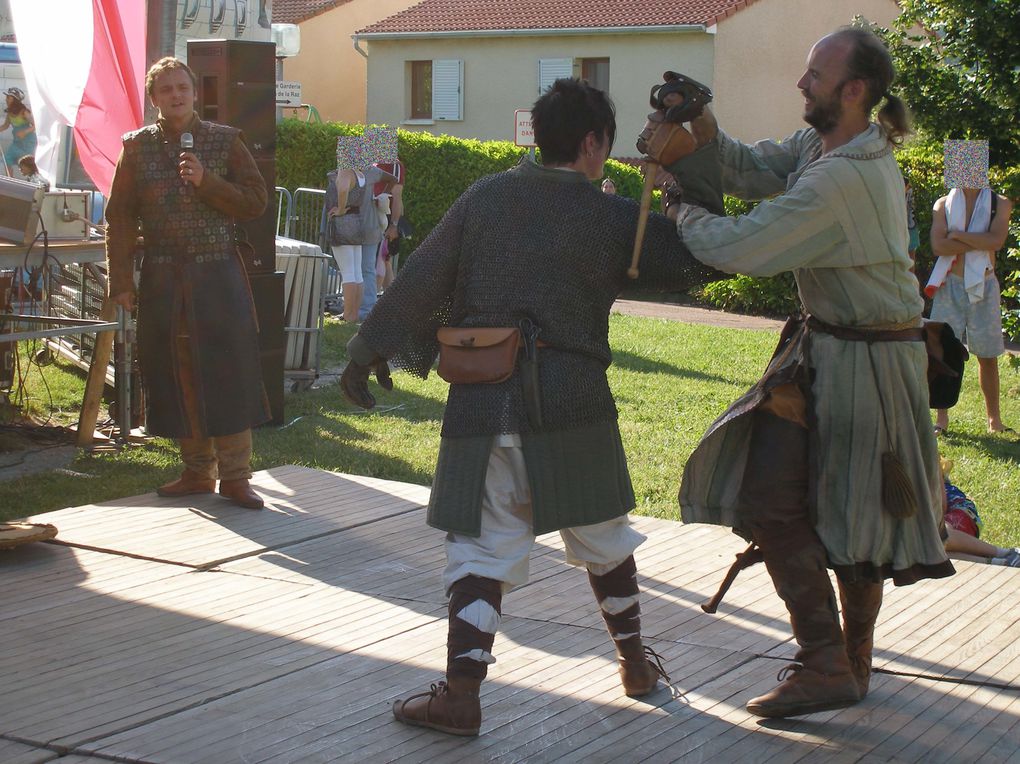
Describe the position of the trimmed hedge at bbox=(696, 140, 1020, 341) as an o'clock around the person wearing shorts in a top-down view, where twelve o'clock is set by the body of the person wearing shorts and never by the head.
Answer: The trimmed hedge is roughly at 6 o'clock from the person wearing shorts.

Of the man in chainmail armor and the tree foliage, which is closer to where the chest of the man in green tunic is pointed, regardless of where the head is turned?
the man in chainmail armor

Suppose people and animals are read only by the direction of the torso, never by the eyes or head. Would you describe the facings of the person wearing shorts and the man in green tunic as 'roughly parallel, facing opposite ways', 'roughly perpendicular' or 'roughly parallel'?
roughly perpendicular

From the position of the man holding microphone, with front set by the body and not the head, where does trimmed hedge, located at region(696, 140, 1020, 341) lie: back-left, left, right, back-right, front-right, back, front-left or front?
back-left

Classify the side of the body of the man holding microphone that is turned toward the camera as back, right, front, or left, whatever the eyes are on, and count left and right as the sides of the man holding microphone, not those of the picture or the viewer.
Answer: front

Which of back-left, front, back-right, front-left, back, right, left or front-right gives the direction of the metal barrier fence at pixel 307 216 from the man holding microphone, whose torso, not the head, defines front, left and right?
back

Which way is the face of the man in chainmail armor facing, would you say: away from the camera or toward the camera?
away from the camera

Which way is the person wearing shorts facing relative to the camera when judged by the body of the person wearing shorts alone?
toward the camera

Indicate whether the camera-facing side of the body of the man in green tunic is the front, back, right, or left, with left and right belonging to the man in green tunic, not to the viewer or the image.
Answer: left

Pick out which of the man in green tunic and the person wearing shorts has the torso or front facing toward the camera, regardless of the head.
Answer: the person wearing shorts

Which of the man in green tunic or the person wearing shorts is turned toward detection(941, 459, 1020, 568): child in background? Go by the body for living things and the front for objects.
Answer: the person wearing shorts

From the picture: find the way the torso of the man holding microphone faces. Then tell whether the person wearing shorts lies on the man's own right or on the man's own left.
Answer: on the man's own left

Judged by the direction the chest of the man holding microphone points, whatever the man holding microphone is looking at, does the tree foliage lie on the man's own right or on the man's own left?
on the man's own left

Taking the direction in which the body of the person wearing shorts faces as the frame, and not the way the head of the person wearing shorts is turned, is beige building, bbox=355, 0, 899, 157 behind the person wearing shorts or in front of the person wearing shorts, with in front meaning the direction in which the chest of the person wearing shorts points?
behind

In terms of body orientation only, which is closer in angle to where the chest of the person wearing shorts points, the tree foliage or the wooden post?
the wooden post

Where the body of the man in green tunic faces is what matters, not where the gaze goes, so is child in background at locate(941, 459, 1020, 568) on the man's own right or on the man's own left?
on the man's own right

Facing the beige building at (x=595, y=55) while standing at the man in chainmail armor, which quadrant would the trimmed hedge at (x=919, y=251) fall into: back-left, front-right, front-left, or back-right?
front-right
